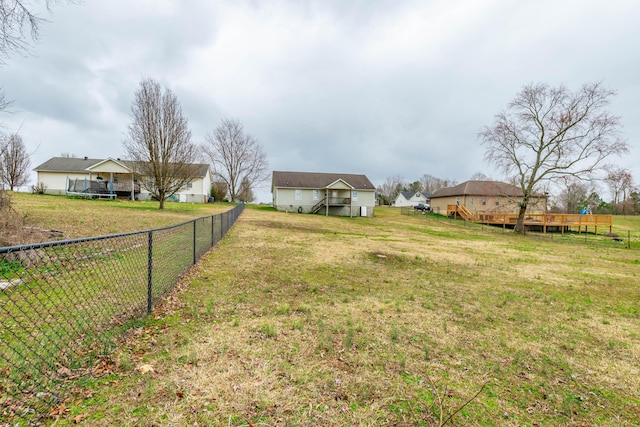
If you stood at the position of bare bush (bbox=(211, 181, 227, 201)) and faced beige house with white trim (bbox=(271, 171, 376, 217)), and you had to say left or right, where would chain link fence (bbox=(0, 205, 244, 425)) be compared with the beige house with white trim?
right

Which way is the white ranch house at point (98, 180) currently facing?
away from the camera

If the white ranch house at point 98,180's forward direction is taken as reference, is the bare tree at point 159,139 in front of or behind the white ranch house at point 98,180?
behind

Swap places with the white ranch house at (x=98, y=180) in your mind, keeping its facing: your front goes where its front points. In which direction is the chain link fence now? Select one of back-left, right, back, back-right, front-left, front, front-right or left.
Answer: back

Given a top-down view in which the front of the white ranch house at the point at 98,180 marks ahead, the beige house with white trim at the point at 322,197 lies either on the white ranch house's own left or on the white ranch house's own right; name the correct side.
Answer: on the white ranch house's own right
